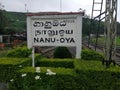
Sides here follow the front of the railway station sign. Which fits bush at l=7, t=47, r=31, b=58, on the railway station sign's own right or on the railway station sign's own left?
on the railway station sign's own right

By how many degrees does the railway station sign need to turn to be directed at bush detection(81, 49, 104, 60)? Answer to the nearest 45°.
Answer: approximately 90° to its left

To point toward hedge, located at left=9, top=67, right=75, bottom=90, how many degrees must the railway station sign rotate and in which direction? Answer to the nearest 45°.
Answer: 0° — it already faces it

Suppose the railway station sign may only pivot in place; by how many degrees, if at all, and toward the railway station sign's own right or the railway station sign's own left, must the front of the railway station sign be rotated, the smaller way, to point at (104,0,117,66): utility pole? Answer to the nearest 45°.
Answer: approximately 45° to the railway station sign's own left

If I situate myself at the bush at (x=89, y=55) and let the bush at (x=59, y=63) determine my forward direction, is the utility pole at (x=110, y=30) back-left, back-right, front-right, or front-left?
back-left

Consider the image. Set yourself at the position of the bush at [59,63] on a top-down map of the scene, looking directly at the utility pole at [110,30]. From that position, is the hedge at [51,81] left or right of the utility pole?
right

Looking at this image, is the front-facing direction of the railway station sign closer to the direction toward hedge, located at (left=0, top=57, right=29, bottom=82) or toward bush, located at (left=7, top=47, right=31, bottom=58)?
the hedge
